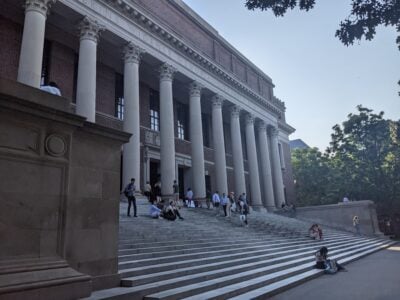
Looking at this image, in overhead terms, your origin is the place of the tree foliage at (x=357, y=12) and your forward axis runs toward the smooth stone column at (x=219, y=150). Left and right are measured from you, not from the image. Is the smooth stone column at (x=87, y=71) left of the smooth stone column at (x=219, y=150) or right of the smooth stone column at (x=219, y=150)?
left

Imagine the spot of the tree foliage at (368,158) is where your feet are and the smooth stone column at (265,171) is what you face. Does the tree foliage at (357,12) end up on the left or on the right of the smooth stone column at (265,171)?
left

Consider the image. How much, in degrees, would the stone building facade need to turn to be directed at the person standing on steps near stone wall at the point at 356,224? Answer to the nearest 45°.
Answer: approximately 45° to its left

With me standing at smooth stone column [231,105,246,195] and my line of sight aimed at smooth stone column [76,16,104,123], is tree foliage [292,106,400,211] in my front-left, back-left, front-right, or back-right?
back-left

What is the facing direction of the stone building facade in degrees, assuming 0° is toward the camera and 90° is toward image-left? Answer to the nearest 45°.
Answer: approximately 315°

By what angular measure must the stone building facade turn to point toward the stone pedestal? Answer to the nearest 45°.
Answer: approximately 45° to its right

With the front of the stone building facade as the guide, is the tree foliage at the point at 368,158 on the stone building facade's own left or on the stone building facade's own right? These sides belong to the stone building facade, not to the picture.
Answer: on the stone building facade's own left
